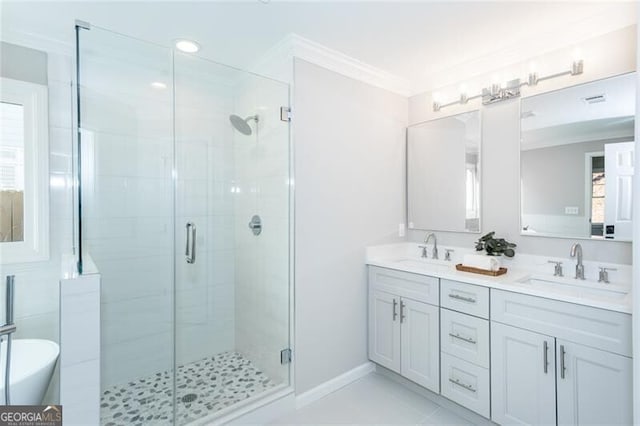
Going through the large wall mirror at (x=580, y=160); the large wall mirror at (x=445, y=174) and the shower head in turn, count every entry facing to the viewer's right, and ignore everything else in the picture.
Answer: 0

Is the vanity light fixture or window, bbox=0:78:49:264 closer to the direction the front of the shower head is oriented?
the window

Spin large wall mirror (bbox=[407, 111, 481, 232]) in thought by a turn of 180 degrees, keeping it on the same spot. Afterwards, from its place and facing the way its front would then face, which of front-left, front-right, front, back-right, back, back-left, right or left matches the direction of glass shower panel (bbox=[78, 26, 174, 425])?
back

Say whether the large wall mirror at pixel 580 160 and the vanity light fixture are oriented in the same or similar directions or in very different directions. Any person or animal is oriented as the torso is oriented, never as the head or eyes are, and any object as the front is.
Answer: same or similar directions

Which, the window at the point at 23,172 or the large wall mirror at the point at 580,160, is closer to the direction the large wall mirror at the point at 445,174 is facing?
the window

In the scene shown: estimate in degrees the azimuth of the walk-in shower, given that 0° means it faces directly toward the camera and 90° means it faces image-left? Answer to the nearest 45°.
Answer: approximately 315°

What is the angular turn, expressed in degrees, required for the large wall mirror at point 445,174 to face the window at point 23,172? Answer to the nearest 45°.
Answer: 0° — it already faces it

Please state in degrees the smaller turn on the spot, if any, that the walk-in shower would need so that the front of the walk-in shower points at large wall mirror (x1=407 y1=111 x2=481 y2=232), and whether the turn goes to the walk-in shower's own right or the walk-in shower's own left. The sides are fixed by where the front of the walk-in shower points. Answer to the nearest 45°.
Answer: approximately 45° to the walk-in shower's own left

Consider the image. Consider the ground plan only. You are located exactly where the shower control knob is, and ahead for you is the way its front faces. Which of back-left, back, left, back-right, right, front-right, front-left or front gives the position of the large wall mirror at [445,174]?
back-left

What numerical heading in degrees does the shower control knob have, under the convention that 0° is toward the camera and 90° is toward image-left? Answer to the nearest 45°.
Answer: approximately 45°

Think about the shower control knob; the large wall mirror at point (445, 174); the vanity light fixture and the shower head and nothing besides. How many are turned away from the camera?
0

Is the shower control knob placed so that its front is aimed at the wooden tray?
no

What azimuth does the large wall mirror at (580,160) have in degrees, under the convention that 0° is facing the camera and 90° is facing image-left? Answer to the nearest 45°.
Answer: approximately 45°

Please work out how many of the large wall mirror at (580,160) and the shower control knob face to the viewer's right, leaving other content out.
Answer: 0
